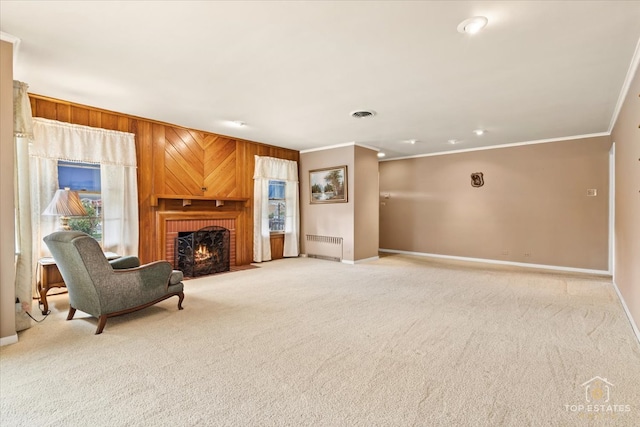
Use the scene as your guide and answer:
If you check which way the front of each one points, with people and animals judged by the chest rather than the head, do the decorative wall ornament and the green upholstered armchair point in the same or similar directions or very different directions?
very different directions

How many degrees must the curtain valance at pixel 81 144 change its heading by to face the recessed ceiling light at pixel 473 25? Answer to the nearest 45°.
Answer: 0° — it already faces it

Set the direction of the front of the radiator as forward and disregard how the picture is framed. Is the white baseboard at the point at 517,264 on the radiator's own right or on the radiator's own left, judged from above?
on the radiator's own left

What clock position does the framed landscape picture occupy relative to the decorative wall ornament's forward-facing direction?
The framed landscape picture is roughly at 2 o'clock from the decorative wall ornament.

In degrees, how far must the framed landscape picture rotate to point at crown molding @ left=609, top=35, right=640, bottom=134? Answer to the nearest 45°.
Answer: approximately 90° to its left

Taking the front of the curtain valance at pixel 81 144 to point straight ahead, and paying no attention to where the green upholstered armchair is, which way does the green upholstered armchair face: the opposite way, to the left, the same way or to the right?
to the left

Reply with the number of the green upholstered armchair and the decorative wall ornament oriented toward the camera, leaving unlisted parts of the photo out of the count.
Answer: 1

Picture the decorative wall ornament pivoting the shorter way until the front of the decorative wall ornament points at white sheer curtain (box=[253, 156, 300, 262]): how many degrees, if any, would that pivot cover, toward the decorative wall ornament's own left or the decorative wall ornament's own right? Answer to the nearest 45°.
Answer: approximately 45° to the decorative wall ornament's own right
